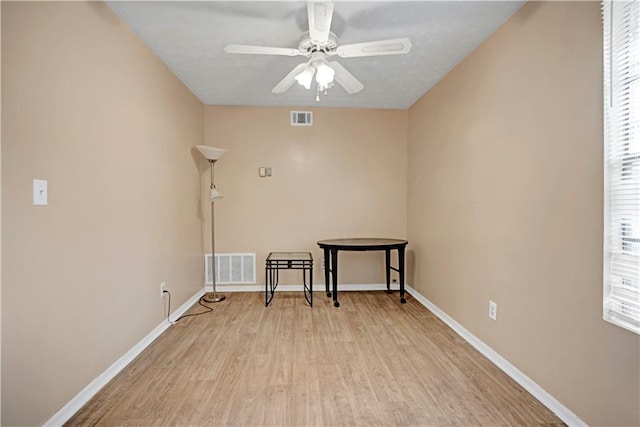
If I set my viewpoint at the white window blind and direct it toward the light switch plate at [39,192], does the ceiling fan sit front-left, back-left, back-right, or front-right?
front-right

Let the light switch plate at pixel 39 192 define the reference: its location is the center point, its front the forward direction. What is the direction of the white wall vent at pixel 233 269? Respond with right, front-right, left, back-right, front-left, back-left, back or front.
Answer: left

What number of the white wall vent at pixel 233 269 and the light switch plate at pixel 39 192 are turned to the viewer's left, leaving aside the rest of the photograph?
0

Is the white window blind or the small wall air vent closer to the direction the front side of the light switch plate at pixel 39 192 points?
the white window blind

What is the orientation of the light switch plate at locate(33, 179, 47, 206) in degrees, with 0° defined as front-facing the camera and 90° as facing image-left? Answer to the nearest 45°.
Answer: approximately 315°

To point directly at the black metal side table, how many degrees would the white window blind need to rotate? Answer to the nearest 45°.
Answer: approximately 45° to its right

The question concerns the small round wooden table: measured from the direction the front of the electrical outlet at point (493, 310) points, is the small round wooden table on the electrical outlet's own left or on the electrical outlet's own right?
on the electrical outlet's own right

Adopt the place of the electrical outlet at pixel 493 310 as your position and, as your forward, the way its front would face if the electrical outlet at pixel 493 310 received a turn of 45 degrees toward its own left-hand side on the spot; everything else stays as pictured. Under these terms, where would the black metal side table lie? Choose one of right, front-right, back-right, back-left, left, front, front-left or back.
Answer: right

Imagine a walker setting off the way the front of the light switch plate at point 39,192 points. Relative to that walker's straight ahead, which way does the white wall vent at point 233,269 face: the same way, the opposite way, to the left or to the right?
to the right

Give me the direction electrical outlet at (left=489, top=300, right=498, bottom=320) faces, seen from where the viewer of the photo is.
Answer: facing the viewer and to the left of the viewer

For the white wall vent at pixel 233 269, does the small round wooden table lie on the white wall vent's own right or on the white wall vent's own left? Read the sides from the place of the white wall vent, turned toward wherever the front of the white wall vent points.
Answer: on the white wall vent's own left

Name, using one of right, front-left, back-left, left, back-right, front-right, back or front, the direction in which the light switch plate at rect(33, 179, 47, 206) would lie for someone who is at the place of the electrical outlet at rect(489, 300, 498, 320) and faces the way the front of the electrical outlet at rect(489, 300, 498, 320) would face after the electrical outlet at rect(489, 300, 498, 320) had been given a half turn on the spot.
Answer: back

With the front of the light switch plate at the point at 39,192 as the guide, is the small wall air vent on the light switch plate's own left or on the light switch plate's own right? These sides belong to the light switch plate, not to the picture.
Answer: on the light switch plate's own left

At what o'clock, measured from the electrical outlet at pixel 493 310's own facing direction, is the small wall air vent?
The small wall air vent is roughly at 2 o'clock from the electrical outlet.

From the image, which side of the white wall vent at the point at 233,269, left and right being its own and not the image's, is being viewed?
front

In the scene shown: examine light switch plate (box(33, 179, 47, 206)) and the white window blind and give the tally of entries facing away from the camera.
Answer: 0

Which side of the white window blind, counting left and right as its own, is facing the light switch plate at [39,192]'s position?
front
